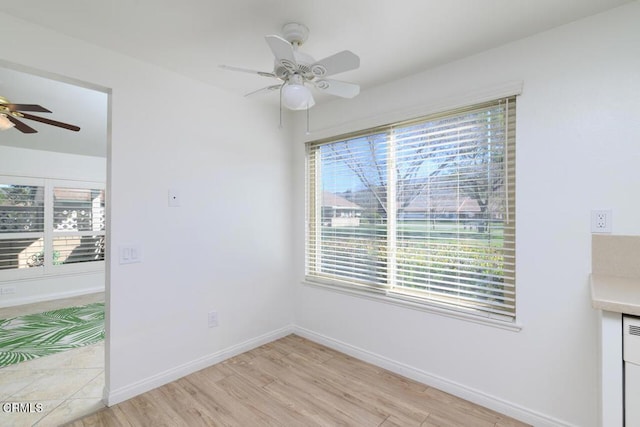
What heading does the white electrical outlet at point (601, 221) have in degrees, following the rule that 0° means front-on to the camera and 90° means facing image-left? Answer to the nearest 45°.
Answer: approximately 0°

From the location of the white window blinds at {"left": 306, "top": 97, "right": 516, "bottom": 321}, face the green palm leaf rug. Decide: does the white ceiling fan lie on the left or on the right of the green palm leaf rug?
left

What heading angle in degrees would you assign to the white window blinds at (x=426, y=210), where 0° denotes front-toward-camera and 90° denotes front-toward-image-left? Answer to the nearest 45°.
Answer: approximately 45°

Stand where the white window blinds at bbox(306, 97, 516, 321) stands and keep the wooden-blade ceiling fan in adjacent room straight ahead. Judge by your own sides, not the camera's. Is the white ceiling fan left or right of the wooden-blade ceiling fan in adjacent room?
left

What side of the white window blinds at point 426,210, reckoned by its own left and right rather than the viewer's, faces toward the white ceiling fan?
front

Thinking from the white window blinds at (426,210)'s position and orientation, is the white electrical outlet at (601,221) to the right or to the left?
on its left

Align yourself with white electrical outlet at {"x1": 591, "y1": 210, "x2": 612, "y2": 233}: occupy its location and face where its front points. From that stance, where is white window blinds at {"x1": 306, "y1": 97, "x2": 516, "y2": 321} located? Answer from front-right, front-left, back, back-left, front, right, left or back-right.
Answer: right

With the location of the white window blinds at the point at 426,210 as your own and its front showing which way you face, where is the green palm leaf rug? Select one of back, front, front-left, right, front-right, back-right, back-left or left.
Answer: front-right

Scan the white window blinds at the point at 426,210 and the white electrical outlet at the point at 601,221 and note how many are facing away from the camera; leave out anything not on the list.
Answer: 0

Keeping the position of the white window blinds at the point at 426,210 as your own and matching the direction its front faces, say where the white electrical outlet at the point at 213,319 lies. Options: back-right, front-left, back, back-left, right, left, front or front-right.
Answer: front-right
